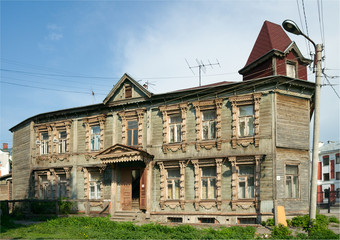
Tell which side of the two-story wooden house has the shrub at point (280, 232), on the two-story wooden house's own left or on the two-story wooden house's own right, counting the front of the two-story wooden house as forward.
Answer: on the two-story wooden house's own left

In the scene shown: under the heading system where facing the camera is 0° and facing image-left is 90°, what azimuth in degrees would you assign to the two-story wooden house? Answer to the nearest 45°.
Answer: approximately 45°
